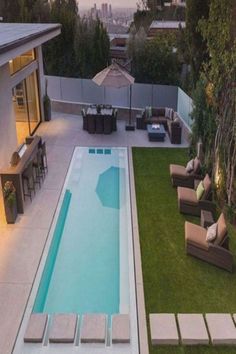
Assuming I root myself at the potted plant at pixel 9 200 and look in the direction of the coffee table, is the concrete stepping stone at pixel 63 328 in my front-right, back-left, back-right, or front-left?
back-right

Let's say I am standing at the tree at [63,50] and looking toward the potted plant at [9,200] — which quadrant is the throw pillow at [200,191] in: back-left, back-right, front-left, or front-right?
front-left

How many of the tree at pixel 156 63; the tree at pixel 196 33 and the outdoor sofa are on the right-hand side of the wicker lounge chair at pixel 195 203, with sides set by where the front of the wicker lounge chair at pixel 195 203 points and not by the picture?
3

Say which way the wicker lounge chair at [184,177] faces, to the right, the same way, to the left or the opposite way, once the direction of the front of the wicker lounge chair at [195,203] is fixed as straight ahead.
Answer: the same way

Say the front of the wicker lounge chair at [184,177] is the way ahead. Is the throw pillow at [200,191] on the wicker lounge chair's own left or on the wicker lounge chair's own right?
on the wicker lounge chair's own left

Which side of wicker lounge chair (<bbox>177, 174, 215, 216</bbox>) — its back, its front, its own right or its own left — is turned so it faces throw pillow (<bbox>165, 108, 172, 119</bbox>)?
right

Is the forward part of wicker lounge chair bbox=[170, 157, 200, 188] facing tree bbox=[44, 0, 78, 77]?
no

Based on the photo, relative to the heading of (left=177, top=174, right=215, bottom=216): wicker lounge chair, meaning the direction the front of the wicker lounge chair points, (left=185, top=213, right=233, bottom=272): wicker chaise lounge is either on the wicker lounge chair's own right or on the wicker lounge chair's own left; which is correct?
on the wicker lounge chair's own left

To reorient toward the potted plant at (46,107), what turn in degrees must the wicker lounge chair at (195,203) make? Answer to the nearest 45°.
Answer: approximately 45° to its right

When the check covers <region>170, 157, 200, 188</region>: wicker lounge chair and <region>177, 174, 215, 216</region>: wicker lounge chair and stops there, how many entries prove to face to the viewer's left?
2

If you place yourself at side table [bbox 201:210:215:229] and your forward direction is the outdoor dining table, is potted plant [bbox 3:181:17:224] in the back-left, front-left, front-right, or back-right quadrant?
front-left

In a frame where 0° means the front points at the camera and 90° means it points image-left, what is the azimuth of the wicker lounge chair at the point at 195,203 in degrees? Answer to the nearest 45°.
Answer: approximately 90°

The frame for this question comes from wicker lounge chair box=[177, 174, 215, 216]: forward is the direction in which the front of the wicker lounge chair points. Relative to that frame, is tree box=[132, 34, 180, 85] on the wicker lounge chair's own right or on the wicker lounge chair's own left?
on the wicker lounge chair's own right

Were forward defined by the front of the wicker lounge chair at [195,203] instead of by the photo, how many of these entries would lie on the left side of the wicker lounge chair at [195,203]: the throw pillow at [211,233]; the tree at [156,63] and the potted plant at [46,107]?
1

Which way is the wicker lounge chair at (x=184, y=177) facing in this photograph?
to the viewer's left

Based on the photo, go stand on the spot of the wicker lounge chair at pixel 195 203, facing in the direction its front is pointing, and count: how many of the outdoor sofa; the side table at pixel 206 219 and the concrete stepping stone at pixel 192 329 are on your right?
1

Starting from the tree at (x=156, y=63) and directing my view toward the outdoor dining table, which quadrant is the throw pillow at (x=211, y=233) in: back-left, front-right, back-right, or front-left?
front-left

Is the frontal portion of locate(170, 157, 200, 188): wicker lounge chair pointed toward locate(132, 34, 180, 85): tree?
no

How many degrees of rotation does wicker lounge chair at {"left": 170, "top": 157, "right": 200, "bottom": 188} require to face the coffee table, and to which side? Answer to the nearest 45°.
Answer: approximately 90° to its right
